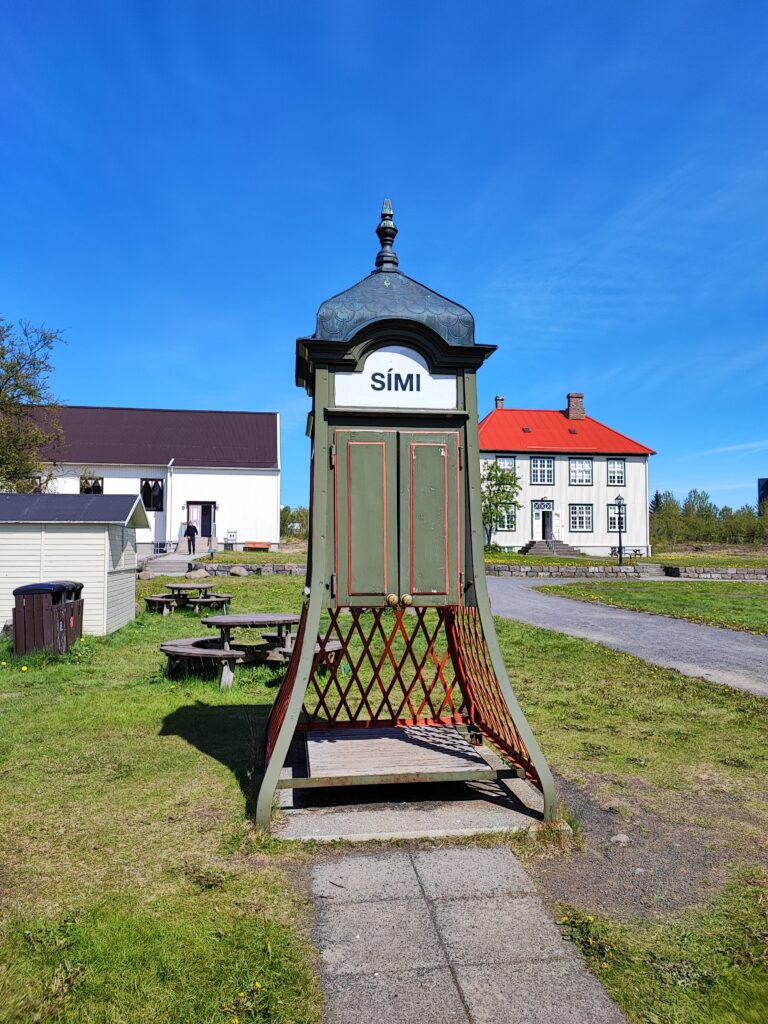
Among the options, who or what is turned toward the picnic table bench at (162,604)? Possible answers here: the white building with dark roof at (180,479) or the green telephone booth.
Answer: the white building with dark roof

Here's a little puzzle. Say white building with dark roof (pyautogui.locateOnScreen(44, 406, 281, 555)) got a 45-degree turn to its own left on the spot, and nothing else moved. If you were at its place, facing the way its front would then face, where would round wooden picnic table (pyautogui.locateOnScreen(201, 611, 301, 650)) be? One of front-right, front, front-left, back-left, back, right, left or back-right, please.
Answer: front-right

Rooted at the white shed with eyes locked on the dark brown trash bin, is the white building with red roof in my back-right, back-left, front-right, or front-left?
back-left

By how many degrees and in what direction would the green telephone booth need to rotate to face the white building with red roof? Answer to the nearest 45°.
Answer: approximately 180°

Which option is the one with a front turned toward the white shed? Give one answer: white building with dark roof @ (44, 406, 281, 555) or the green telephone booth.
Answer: the white building with dark roof

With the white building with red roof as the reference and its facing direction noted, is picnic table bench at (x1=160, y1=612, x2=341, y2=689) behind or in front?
in front

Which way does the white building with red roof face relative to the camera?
toward the camera

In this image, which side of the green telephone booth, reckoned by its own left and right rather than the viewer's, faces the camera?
front

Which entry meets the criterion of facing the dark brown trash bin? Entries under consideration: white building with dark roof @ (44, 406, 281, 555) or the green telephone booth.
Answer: the white building with dark roof

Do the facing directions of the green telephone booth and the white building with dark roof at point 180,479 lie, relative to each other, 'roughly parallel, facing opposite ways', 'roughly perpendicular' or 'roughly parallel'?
roughly parallel

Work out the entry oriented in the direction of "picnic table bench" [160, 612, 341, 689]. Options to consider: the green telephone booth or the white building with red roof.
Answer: the white building with red roof

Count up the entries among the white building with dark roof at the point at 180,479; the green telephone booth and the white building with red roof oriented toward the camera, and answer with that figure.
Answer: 3

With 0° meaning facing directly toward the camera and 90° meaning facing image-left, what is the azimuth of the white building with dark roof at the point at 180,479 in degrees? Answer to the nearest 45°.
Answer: approximately 0°

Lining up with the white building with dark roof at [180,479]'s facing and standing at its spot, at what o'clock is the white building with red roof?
The white building with red roof is roughly at 9 o'clock from the white building with dark roof.

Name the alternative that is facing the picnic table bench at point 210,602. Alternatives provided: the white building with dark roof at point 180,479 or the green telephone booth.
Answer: the white building with dark roof
